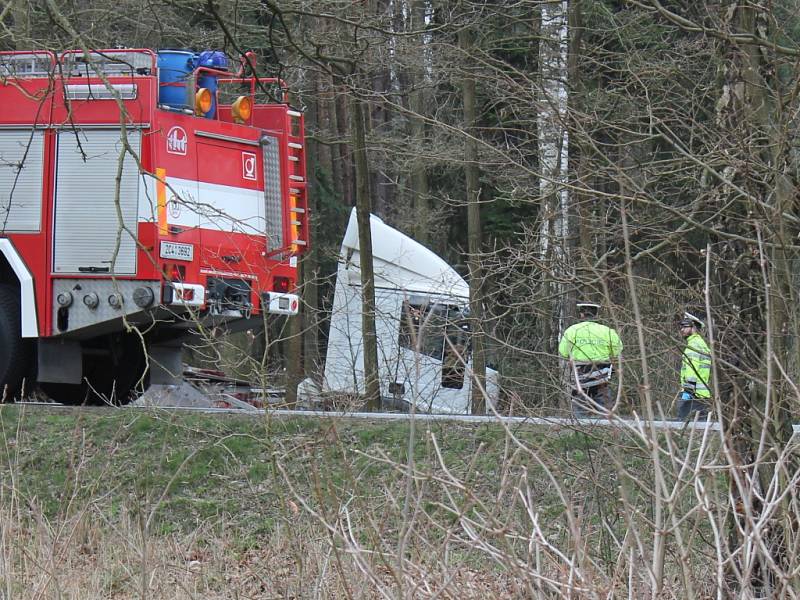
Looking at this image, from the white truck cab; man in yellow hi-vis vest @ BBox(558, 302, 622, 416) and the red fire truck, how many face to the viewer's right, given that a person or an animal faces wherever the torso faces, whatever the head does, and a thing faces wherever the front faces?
1

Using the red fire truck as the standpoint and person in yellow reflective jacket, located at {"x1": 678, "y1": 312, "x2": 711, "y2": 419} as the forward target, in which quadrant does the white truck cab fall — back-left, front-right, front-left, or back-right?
front-left

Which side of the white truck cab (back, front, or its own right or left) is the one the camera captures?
right

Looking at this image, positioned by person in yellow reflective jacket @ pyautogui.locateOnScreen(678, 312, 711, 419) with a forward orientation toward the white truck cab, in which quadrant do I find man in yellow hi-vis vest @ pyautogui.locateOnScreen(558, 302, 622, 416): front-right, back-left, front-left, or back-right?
front-left

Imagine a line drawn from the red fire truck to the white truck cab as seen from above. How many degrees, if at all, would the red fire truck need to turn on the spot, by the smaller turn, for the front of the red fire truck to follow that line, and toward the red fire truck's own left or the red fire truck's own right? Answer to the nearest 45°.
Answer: approximately 135° to the red fire truck's own right

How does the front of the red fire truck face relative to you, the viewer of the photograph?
facing away from the viewer and to the left of the viewer

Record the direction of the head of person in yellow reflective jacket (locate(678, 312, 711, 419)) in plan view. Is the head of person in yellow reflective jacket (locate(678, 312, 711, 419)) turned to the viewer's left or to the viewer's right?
to the viewer's left

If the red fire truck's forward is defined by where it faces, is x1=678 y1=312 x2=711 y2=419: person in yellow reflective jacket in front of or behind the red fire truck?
behind
